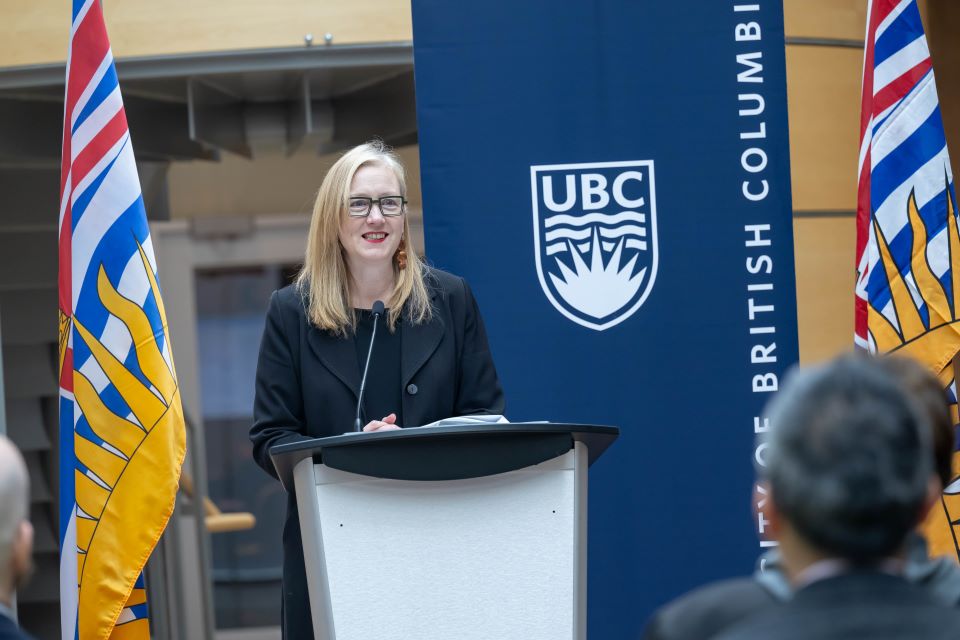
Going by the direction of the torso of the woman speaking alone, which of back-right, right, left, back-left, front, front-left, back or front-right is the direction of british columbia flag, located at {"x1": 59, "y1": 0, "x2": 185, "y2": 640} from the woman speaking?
back-right

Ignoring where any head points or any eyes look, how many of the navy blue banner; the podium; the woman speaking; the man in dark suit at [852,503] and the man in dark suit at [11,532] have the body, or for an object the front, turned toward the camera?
3

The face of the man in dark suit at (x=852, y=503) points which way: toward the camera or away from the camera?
away from the camera

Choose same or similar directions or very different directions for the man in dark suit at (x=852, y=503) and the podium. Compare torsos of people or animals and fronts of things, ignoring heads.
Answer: very different directions

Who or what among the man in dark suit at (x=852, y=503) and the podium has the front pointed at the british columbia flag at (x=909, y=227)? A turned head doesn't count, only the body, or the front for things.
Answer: the man in dark suit

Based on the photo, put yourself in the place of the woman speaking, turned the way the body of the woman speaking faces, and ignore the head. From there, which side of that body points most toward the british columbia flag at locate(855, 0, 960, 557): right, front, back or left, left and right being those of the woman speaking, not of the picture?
left

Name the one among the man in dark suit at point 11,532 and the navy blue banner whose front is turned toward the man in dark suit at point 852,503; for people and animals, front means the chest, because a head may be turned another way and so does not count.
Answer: the navy blue banner

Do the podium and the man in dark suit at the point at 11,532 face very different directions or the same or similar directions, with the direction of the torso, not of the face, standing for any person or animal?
very different directions

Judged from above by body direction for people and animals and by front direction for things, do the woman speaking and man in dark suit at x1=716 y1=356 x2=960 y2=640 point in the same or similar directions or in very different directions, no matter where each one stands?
very different directions

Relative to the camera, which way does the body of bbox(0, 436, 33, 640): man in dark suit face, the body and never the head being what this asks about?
away from the camera
